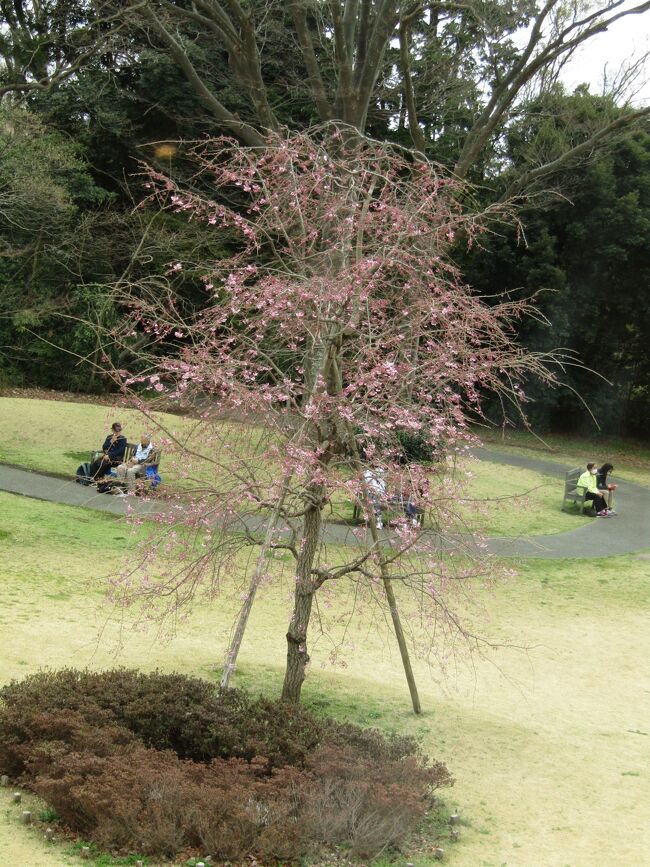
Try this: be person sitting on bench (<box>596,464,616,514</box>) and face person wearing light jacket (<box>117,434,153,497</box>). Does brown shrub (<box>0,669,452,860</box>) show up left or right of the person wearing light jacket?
left

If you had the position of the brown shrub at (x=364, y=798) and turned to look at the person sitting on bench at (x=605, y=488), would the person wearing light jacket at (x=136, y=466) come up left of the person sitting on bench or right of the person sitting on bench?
left

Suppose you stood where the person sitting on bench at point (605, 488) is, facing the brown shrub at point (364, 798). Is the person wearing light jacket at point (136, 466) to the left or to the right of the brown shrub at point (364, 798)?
right

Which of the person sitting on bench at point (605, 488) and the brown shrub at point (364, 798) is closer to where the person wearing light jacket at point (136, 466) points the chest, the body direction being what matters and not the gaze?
the brown shrub

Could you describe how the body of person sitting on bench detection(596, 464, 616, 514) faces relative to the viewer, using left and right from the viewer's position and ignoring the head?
facing to the right of the viewer

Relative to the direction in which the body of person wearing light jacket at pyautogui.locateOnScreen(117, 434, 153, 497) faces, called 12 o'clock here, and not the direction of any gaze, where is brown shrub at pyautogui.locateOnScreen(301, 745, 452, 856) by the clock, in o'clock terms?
The brown shrub is roughly at 10 o'clock from the person wearing light jacket.

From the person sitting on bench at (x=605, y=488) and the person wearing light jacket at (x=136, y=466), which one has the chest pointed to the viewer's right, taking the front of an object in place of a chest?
the person sitting on bench

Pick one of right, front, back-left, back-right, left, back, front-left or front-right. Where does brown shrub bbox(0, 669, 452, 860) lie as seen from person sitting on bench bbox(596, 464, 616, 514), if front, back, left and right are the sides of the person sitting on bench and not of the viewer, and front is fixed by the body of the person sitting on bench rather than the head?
right

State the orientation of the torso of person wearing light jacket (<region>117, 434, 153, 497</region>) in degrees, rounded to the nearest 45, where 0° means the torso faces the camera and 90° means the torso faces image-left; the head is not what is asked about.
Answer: approximately 45°

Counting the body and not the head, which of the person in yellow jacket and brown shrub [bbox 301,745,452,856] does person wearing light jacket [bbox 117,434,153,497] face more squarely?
the brown shrub

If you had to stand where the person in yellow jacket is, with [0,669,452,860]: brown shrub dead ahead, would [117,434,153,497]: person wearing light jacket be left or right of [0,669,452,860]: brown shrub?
right

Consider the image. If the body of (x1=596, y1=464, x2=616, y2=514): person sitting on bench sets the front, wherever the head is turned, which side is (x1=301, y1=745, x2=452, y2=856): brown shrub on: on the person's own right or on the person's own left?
on the person's own right
